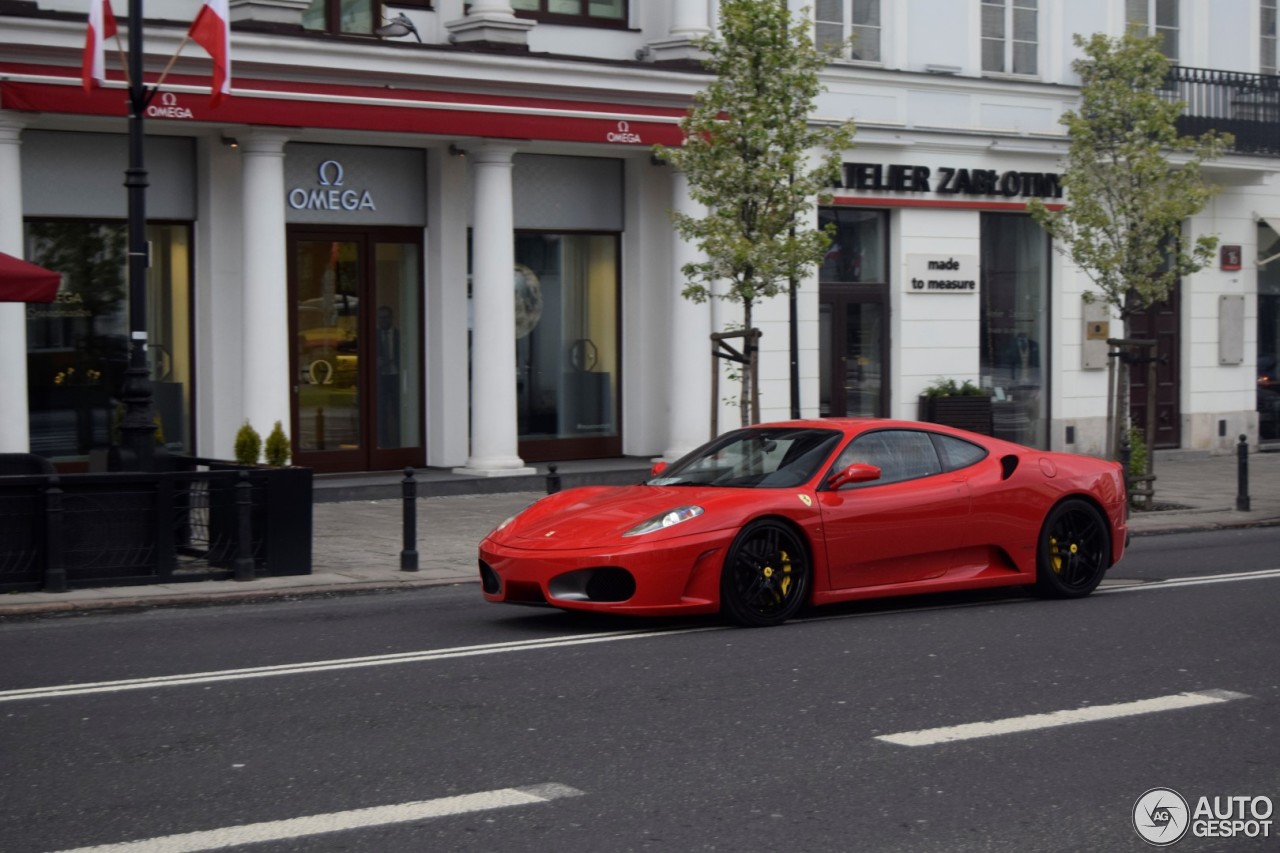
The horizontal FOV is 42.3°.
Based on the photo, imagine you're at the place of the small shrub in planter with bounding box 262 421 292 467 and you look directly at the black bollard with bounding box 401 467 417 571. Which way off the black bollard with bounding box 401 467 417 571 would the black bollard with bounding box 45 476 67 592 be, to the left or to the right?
right

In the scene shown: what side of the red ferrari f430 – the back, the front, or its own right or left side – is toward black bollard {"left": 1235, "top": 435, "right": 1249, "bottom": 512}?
back

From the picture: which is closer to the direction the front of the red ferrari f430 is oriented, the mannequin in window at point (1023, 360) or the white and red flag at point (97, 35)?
the white and red flag

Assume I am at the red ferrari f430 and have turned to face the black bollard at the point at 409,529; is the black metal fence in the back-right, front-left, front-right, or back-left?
front-left

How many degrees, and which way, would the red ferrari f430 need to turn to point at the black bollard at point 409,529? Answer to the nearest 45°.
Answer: approximately 90° to its right

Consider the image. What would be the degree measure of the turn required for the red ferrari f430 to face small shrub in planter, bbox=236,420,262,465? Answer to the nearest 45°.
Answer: approximately 90° to its right

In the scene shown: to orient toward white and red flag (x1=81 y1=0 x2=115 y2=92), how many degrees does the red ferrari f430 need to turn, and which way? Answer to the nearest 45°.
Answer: approximately 90° to its right

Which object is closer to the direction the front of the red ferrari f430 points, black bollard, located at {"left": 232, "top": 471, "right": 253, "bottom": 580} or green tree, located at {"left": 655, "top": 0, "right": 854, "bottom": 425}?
the black bollard

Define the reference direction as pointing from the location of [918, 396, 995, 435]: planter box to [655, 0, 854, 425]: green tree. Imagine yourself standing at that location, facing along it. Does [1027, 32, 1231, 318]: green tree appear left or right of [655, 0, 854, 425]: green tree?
left

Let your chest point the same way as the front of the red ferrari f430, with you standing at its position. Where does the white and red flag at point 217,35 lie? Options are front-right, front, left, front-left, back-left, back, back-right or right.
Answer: right

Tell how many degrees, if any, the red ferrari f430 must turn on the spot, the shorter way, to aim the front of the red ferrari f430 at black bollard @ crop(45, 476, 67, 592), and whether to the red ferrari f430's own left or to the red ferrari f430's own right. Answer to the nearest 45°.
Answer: approximately 45° to the red ferrari f430's own right

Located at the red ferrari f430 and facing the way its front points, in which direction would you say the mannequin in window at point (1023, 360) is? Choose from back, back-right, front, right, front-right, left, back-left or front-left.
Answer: back-right

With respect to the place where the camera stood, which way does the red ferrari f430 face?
facing the viewer and to the left of the viewer

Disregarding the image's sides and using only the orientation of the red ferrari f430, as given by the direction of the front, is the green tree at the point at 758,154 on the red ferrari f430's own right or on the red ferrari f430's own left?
on the red ferrari f430's own right

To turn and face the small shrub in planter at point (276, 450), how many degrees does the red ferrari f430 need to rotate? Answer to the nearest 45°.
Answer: approximately 90° to its right
